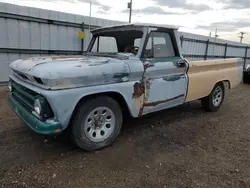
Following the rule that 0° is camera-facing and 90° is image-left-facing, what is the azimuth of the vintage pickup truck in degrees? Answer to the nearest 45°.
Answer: approximately 45°
